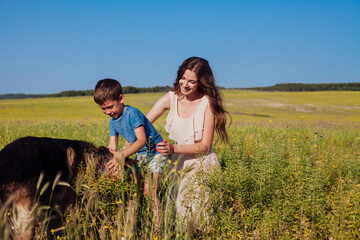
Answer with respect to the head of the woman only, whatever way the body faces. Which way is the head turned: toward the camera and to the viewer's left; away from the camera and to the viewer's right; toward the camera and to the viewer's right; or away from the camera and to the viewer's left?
toward the camera and to the viewer's left

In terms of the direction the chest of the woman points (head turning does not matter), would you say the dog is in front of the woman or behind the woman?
in front

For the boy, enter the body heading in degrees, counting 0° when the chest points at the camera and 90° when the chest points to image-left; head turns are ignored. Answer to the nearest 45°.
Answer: approximately 45°

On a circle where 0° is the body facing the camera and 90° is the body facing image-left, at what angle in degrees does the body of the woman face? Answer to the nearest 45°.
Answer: approximately 45°

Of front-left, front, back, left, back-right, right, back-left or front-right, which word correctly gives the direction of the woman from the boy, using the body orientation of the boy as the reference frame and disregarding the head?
back

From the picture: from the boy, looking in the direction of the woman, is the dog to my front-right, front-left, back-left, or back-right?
back-right

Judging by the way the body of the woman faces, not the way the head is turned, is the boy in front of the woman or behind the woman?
in front

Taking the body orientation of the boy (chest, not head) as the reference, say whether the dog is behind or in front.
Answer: in front

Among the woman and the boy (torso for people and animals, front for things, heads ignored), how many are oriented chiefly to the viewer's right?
0

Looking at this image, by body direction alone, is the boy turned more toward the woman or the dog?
the dog
